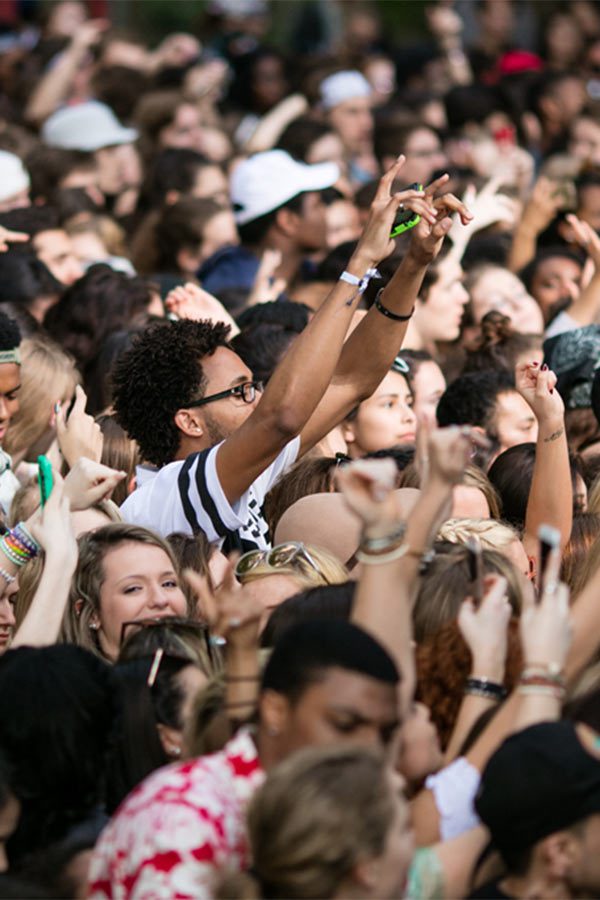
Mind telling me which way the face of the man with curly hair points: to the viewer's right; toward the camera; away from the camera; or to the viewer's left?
to the viewer's right

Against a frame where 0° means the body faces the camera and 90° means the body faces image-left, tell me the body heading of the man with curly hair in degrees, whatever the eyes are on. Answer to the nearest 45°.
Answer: approximately 270°
